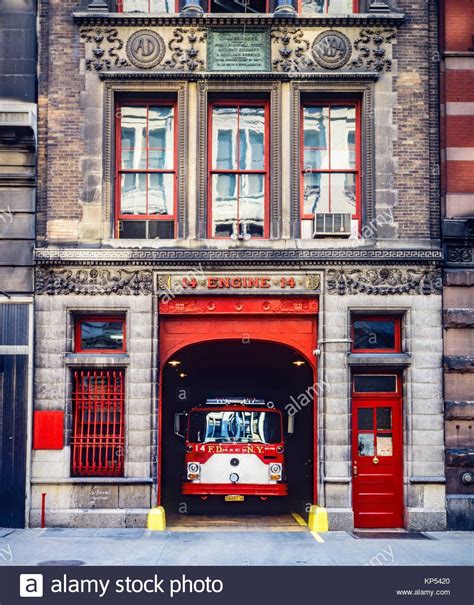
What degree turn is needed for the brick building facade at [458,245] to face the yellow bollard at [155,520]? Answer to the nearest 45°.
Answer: approximately 90° to its right

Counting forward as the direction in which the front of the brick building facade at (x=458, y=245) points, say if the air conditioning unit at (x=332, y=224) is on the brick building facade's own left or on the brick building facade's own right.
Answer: on the brick building facade's own right

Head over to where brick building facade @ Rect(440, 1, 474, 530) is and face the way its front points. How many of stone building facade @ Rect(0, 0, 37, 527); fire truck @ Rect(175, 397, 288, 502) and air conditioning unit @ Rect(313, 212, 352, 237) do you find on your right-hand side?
3

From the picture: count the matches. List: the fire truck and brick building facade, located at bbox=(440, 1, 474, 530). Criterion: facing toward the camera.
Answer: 2

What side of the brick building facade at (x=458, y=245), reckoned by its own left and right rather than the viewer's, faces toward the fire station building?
right

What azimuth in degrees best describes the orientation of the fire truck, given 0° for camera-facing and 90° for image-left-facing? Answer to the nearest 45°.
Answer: approximately 0°

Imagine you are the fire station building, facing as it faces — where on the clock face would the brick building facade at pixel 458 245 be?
The brick building facade is roughly at 9 o'clock from the fire station building.

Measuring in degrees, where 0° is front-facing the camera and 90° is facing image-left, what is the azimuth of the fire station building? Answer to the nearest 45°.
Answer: approximately 0°
